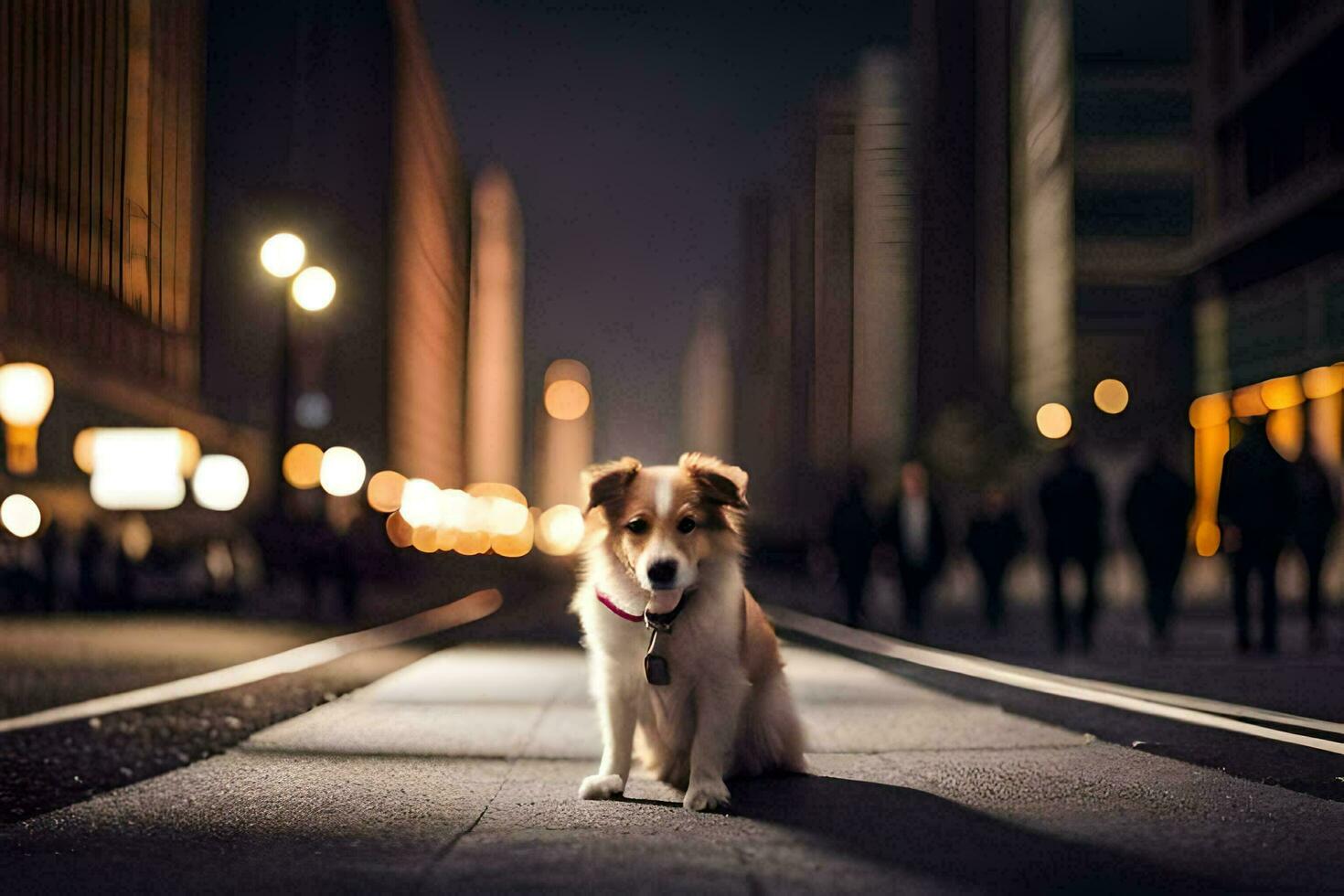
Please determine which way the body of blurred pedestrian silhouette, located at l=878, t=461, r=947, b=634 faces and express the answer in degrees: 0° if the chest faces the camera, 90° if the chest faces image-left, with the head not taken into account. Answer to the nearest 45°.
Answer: approximately 0°

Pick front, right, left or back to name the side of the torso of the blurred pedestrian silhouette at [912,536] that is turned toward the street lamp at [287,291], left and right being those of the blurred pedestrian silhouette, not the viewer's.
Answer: right

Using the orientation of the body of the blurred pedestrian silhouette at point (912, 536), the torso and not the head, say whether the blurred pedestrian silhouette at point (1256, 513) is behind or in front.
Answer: in front

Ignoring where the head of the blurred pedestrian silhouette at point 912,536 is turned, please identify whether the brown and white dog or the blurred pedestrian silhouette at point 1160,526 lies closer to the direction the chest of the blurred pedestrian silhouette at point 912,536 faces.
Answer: the brown and white dog

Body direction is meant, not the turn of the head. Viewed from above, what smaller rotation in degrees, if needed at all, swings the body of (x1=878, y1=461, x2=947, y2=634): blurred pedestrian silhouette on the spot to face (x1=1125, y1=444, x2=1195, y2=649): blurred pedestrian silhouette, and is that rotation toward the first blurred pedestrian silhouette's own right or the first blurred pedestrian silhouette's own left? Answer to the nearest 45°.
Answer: approximately 45° to the first blurred pedestrian silhouette's own left

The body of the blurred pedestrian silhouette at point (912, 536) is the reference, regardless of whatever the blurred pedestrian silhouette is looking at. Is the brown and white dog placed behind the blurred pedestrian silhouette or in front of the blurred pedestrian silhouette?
in front

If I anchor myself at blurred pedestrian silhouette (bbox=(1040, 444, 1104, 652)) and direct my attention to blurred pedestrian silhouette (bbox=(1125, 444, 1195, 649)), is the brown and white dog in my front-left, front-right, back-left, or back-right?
back-right
